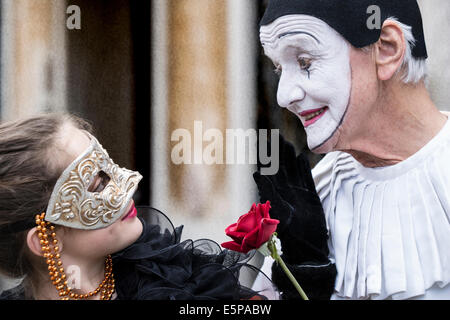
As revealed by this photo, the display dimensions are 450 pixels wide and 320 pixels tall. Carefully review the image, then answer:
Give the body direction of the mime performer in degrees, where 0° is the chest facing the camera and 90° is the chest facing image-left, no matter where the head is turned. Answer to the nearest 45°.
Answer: approximately 45°

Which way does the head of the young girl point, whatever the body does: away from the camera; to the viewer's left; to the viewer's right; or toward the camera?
to the viewer's right

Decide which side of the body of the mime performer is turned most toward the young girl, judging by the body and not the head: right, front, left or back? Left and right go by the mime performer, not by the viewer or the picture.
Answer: front
